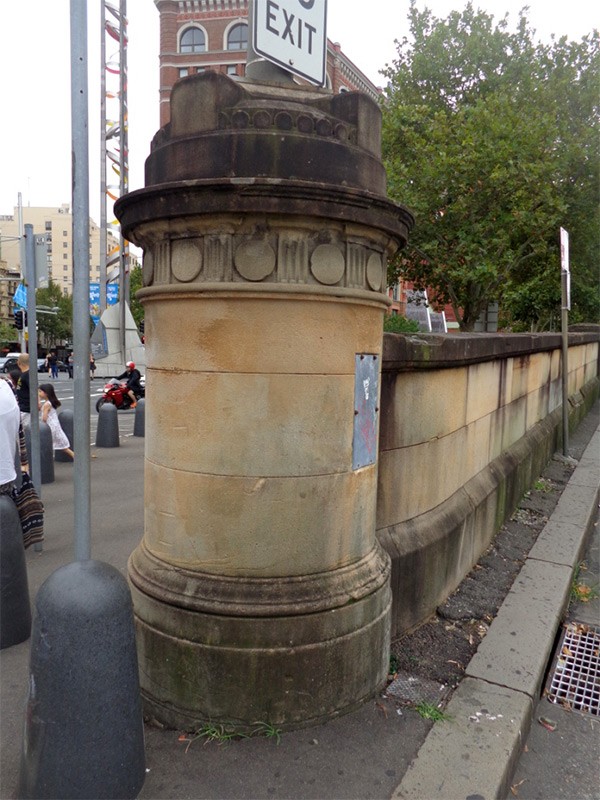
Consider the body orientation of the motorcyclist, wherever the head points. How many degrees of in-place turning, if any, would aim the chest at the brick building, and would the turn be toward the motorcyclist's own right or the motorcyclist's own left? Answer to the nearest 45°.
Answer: approximately 90° to the motorcyclist's own right

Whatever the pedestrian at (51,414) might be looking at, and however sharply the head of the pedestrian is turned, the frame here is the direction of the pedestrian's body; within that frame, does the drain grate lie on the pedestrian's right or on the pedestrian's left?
on the pedestrian's left

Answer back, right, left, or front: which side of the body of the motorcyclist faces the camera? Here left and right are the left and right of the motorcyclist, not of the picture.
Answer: left

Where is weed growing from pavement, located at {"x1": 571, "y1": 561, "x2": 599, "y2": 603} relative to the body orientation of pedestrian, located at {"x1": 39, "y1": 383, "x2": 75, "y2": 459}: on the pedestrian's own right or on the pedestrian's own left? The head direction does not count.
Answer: on the pedestrian's own left

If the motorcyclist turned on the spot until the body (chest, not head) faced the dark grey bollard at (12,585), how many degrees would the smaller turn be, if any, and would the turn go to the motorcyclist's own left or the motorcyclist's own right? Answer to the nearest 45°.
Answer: approximately 90° to the motorcyclist's own left
